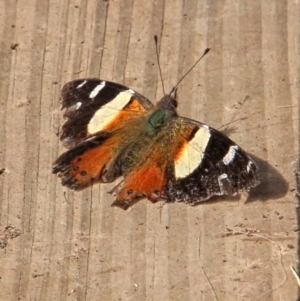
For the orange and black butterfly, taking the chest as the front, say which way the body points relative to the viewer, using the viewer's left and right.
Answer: facing away from the viewer and to the right of the viewer
